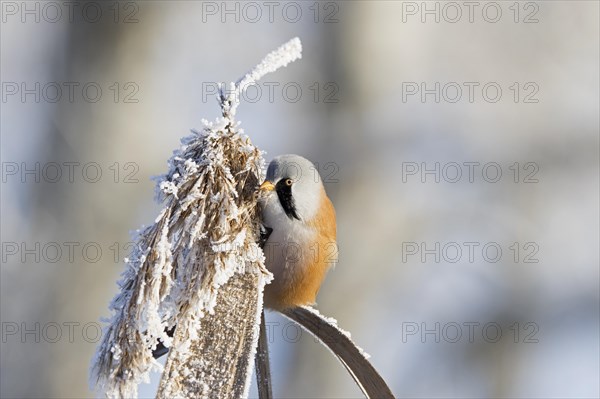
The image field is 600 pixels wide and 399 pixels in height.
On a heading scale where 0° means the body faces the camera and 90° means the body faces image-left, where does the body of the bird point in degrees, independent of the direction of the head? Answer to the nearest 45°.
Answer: approximately 45°
